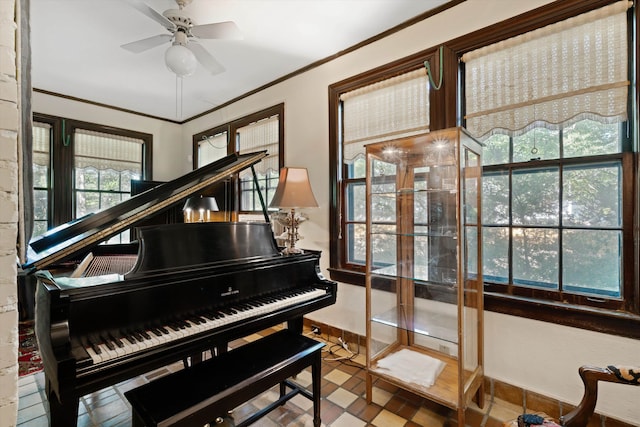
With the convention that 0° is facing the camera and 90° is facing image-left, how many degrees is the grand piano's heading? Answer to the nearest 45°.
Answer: approximately 315°

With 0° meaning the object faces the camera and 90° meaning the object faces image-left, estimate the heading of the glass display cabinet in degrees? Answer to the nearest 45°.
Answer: approximately 45°

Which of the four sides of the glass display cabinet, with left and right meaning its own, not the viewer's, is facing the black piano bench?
front

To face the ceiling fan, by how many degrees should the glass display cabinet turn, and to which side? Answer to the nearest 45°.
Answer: approximately 45° to its right

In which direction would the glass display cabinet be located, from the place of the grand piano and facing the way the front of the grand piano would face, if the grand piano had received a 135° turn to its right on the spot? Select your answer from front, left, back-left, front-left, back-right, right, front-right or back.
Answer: back

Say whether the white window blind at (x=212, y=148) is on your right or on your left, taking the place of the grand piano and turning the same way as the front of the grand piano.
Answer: on your left

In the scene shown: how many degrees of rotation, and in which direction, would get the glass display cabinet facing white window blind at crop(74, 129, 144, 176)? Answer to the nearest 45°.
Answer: approximately 45° to its right

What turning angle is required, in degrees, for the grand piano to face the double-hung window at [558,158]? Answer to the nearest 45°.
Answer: approximately 45° to its left

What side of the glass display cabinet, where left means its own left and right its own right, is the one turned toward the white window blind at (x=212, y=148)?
right
